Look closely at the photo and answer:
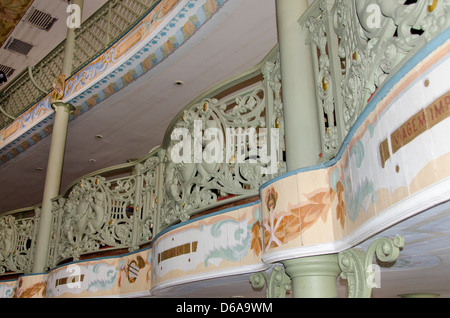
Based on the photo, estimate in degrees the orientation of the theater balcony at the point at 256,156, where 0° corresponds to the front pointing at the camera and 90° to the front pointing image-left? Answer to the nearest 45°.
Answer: approximately 45°
